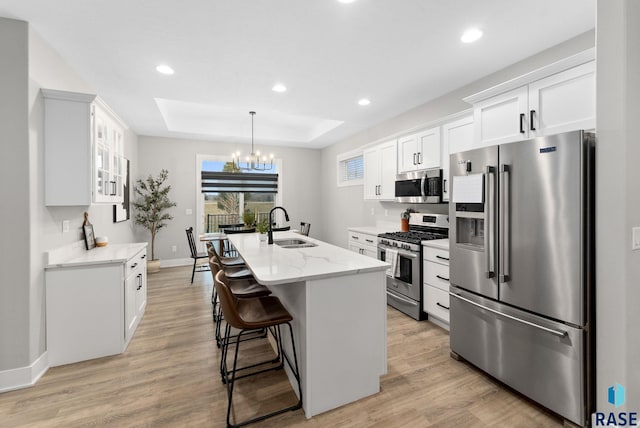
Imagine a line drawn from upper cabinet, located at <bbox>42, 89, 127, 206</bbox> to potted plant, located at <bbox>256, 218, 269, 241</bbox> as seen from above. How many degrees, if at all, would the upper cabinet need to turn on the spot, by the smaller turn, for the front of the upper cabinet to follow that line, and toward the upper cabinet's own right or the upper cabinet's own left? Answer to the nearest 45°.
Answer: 0° — it already faces it

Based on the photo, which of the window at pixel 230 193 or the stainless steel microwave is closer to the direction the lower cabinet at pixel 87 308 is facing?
the stainless steel microwave

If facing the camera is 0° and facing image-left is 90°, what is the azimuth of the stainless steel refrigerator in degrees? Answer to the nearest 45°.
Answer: approximately 45°

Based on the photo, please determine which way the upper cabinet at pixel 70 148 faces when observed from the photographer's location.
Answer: facing to the right of the viewer

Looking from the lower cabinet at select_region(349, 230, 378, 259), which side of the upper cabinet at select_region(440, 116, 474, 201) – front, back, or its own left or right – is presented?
right

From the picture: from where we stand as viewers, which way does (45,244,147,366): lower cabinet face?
facing to the right of the viewer

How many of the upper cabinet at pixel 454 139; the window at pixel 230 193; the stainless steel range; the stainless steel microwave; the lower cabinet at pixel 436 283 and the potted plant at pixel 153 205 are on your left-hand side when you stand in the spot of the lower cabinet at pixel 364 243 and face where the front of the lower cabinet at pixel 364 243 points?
4

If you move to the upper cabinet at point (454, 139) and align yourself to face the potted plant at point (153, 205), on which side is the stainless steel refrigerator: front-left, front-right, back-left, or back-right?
back-left
